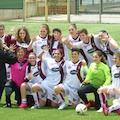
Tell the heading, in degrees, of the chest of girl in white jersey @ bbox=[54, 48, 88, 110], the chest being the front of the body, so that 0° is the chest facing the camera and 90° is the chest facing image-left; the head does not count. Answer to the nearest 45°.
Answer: approximately 0°

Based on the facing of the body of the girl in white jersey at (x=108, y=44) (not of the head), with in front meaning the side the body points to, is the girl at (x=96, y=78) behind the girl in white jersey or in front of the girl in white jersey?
in front

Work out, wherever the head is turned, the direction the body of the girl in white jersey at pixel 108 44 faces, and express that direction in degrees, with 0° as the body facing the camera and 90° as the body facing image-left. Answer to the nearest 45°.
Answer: approximately 45°

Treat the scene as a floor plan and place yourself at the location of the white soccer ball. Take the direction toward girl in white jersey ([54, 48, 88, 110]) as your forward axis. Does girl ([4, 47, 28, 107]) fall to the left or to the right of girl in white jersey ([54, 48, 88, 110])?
left

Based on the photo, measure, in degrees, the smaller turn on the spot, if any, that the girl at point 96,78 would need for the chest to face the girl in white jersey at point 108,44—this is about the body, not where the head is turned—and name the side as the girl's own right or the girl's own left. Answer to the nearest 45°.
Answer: approximately 135° to the girl's own right

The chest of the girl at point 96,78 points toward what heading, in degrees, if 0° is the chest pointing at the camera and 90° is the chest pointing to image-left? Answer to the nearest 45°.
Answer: approximately 45°

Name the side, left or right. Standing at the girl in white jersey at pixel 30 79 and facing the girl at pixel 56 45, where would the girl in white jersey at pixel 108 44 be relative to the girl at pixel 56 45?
right

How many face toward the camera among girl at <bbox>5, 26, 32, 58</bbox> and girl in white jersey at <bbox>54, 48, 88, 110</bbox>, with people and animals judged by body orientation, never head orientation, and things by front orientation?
2

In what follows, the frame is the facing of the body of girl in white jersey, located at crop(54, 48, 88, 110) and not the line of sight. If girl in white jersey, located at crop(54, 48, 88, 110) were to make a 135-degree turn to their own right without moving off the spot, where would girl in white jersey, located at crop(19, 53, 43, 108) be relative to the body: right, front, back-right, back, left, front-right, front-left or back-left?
front-left

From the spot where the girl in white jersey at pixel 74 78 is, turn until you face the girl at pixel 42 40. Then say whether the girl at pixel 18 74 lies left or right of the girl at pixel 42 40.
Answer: left
